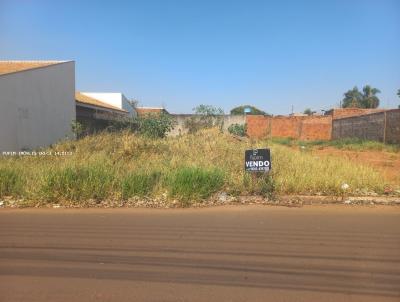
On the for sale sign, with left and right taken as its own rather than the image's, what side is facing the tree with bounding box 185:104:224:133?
back

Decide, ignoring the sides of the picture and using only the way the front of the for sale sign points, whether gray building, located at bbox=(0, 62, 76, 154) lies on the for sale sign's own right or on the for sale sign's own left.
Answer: on the for sale sign's own right

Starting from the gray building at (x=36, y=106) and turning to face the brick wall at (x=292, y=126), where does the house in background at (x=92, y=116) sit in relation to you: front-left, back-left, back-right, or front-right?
front-left

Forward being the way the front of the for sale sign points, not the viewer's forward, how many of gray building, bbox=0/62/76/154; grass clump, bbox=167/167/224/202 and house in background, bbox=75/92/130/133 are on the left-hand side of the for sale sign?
0

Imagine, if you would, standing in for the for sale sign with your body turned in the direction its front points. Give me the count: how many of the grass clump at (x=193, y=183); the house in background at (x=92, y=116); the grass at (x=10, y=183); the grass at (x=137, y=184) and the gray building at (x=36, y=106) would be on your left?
0

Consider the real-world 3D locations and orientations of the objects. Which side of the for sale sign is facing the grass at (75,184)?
right

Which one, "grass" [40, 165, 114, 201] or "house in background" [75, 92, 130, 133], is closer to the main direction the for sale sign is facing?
the grass

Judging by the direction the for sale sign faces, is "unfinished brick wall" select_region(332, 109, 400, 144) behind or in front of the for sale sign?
behind

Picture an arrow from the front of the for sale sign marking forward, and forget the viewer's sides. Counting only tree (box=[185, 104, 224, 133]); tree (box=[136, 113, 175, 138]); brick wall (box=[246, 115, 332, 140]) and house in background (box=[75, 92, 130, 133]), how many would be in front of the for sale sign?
0

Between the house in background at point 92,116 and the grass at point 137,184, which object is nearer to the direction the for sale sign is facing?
the grass

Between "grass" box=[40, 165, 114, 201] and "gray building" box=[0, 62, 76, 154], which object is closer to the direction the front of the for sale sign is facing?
the grass

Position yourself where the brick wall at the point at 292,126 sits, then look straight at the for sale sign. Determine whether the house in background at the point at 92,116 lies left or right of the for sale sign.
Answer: right

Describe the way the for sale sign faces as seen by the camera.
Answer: facing the viewer

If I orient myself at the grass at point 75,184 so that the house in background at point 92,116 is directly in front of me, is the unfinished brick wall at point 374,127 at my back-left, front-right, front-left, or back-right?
front-right
